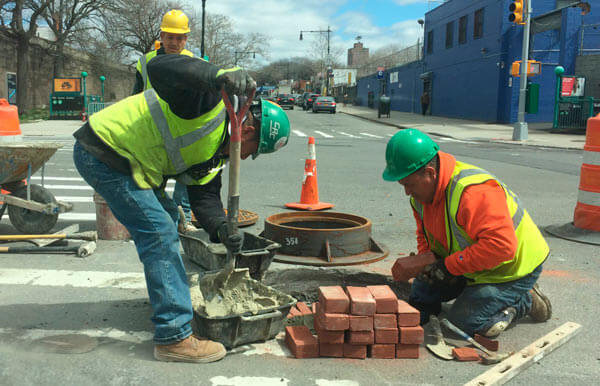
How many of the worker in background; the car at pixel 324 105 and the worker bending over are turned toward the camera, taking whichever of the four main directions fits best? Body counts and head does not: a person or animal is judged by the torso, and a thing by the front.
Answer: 1

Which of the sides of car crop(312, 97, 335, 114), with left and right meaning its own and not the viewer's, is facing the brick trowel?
back

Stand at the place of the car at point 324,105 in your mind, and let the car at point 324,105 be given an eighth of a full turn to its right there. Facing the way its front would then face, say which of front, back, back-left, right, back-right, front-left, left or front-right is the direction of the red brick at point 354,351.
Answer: back-right

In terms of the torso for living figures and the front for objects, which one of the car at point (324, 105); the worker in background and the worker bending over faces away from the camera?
the car

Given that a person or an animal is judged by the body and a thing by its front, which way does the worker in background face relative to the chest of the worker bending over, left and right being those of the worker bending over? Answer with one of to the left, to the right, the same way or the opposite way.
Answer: to the right

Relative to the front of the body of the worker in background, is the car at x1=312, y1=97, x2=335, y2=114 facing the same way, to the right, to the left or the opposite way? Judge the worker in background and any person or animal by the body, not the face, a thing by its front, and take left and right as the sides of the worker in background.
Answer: the opposite way

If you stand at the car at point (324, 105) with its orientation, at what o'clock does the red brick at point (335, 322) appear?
The red brick is roughly at 6 o'clock from the car.

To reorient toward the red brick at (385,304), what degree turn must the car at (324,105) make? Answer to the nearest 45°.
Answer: approximately 180°

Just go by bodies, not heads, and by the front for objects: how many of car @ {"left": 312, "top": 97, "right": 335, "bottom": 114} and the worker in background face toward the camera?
1

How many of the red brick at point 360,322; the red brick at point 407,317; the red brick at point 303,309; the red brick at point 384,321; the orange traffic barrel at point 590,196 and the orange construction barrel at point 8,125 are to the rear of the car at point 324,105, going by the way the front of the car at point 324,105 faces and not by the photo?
6

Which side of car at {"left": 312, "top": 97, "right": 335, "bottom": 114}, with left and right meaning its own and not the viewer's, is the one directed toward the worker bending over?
back

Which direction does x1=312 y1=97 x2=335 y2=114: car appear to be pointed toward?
away from the camera

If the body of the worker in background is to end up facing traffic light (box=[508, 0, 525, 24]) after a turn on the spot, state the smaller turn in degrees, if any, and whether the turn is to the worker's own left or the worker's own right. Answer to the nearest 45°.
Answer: approximately 135° to the worker's own left

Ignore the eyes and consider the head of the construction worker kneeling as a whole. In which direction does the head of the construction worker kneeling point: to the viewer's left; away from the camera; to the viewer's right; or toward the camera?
to the viewer's left

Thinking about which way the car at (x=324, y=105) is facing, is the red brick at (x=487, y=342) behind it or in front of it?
behind

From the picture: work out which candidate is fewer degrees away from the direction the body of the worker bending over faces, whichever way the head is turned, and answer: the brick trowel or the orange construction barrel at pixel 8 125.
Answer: the brick trowel
